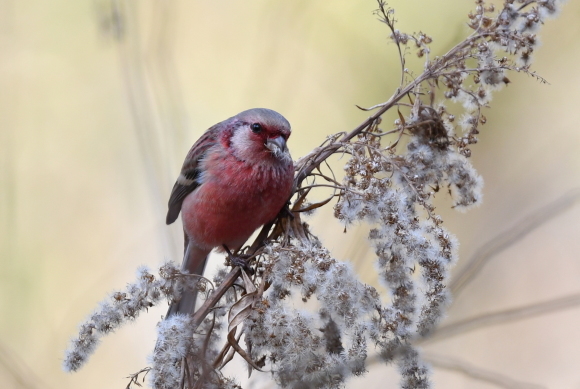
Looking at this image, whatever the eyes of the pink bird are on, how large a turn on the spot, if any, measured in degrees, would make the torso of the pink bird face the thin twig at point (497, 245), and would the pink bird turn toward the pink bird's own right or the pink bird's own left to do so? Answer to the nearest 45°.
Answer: approximately 90° to the pink bird's own left

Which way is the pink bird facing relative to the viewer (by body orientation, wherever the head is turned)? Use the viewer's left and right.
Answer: facing the viewer and to the right of the viewer

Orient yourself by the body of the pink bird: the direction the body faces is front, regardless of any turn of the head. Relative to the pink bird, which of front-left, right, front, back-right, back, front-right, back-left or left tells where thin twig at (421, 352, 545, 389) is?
back-left

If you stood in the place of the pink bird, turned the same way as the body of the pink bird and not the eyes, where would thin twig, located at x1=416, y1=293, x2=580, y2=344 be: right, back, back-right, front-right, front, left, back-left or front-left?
front
